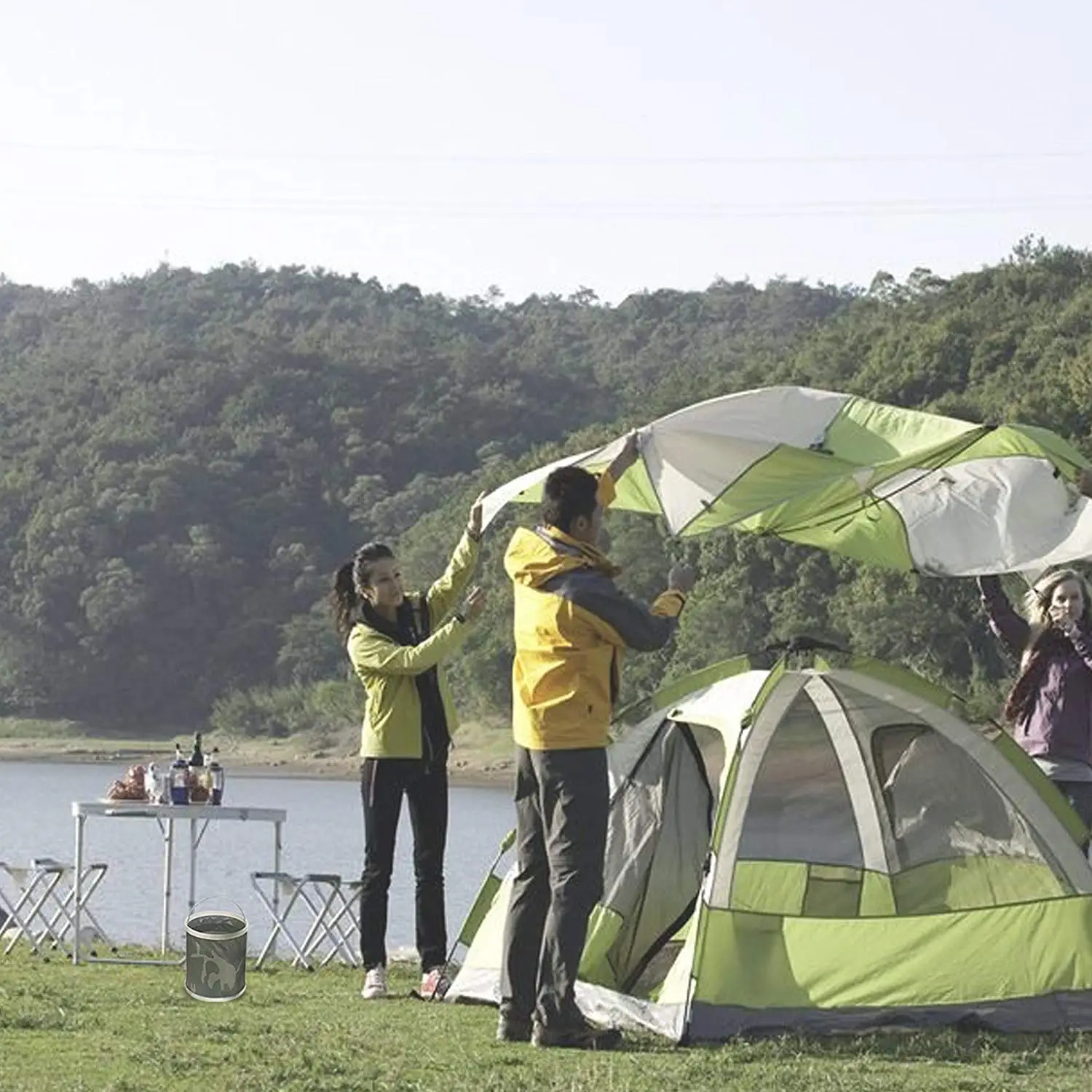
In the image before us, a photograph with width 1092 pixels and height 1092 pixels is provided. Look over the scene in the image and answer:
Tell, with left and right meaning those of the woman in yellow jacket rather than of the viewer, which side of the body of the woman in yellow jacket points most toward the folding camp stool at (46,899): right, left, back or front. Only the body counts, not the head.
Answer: back

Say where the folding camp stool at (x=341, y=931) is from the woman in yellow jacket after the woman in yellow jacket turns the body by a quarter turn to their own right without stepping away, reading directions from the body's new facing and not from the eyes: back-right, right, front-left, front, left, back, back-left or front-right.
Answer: back-right

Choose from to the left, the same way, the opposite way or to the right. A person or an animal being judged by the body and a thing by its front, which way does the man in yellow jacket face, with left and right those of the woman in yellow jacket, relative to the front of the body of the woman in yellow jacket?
to the left

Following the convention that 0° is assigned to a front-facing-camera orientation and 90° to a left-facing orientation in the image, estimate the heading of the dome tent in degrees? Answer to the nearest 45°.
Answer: approximately 45°

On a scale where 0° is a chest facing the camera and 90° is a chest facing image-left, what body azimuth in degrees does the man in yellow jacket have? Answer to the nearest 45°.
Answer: approximately 225°

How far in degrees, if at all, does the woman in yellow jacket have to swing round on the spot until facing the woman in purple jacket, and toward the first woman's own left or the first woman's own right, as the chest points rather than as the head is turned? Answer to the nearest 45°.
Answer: approximately 45° to the first woman's own left

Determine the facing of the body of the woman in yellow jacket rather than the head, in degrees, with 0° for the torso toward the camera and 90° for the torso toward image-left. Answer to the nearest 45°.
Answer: approximately 315°

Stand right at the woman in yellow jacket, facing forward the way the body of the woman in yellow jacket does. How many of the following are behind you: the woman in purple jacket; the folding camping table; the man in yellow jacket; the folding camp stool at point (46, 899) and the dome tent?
2

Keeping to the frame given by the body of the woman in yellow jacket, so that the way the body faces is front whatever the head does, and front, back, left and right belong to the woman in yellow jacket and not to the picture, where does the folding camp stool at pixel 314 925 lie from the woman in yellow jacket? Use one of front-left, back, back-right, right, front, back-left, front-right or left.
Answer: back-left

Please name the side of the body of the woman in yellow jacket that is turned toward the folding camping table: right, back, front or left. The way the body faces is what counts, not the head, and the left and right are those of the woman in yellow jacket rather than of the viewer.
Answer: back
